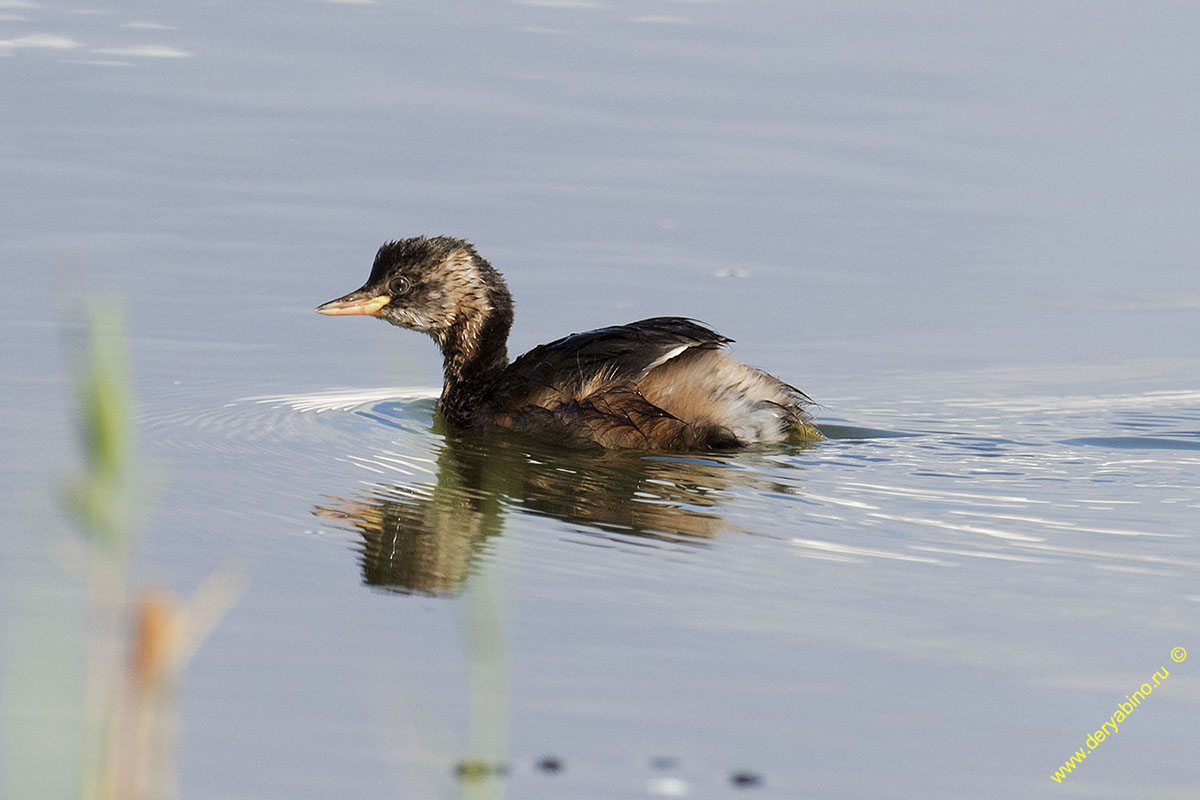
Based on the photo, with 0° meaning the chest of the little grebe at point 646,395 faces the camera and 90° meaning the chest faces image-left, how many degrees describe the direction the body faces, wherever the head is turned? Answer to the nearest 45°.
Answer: approximately 90°
